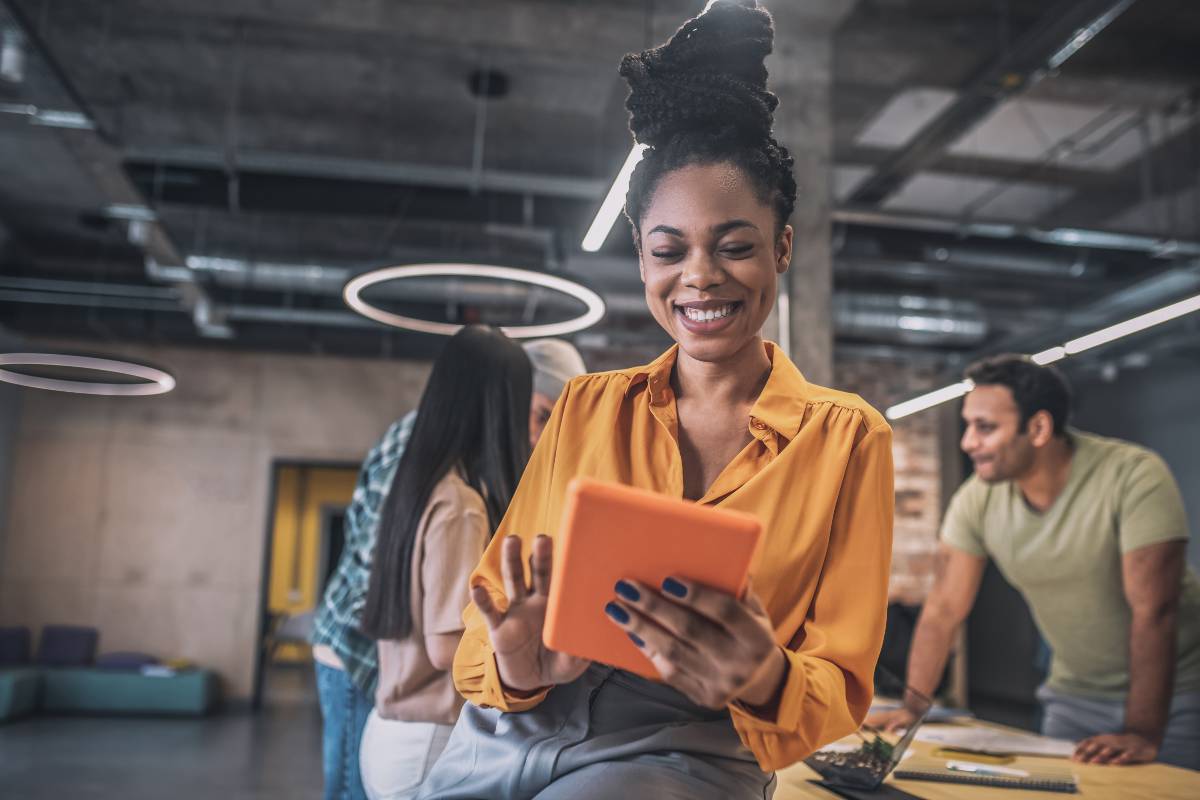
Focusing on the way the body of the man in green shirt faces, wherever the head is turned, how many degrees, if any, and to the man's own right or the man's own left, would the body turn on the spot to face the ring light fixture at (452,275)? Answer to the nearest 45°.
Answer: approximately 45° to the man's own right

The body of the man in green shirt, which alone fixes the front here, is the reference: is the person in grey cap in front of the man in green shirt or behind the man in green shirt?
in front

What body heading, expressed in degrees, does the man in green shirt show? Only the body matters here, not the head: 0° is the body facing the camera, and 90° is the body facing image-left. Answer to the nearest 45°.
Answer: approximately 45°

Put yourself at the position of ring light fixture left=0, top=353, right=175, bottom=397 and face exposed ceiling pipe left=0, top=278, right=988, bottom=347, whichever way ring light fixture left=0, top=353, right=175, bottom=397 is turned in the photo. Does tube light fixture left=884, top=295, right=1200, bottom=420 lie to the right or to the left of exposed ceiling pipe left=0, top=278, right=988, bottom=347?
right

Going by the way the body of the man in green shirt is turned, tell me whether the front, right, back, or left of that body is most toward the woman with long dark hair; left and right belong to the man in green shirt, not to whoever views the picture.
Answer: front
